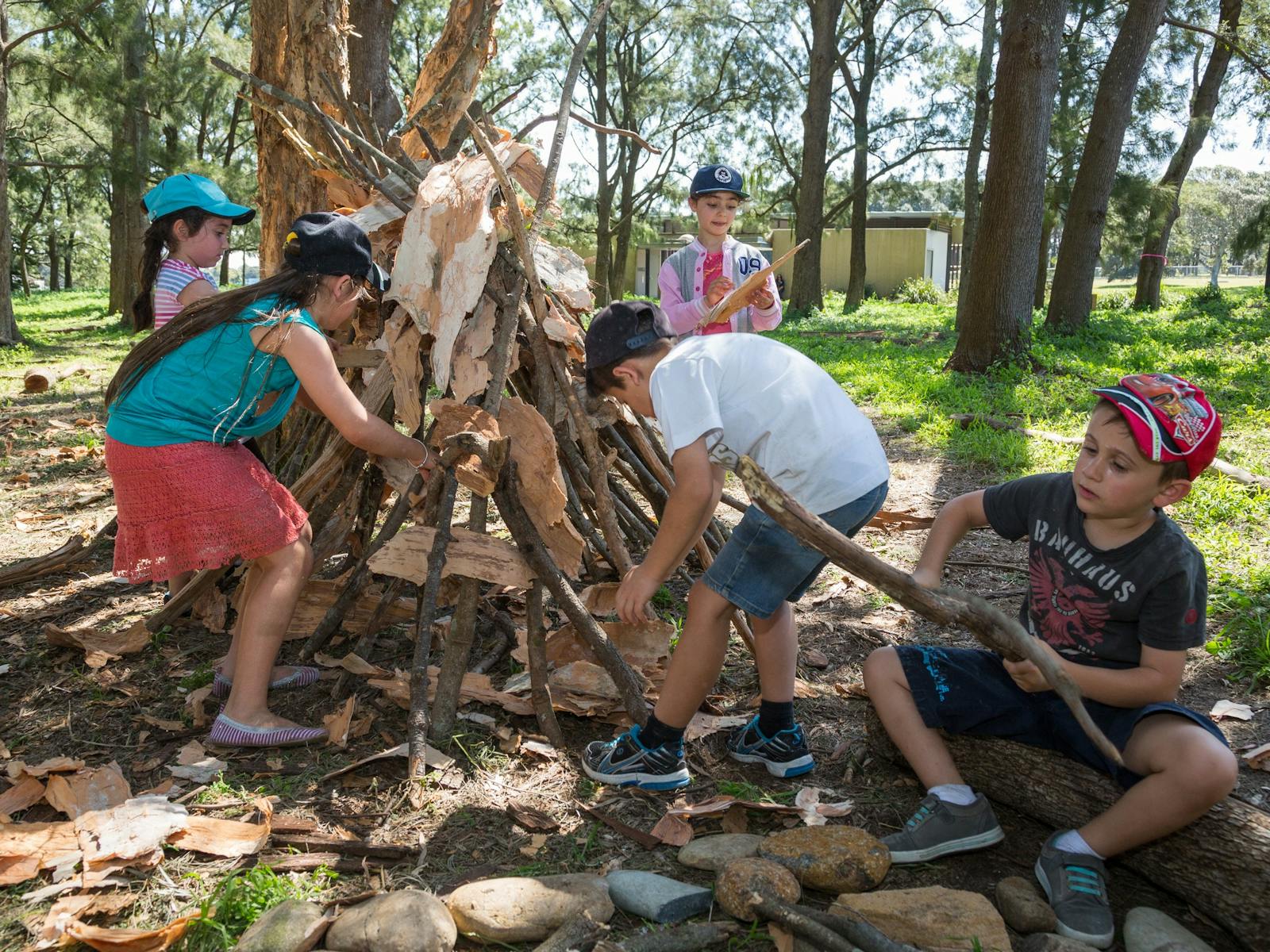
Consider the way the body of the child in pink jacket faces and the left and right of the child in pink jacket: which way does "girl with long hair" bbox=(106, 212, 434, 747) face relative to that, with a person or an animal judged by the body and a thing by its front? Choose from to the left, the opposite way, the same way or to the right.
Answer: to the left

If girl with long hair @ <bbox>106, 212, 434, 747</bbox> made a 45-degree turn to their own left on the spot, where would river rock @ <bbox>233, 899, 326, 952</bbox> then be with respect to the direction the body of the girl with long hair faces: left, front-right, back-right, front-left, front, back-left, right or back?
back-right

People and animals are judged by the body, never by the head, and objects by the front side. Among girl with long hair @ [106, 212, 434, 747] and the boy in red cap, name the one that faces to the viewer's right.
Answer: the girl with long hair

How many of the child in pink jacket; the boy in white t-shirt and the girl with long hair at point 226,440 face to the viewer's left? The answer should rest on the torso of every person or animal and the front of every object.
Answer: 1

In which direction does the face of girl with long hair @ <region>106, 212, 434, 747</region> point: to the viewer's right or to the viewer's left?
to the viewer's right

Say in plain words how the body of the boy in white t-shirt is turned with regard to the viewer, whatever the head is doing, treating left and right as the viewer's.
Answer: facing to the left of the viewer

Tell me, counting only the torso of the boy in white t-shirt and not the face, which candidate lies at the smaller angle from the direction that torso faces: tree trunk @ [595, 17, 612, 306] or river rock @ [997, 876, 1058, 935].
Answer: the tree trunk

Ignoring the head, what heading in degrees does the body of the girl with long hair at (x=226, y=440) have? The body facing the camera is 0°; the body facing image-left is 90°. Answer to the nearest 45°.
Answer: approximately 270°

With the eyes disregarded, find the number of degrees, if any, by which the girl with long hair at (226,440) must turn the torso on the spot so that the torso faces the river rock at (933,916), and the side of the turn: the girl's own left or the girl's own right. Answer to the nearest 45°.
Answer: approximately 45° to the girl's own right

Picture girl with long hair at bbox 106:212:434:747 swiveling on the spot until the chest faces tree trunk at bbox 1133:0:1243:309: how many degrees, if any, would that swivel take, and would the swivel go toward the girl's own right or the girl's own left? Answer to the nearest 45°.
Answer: approximately 45° to the girl's own left

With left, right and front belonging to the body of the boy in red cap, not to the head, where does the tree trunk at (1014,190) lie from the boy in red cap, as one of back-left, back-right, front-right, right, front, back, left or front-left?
back-right
